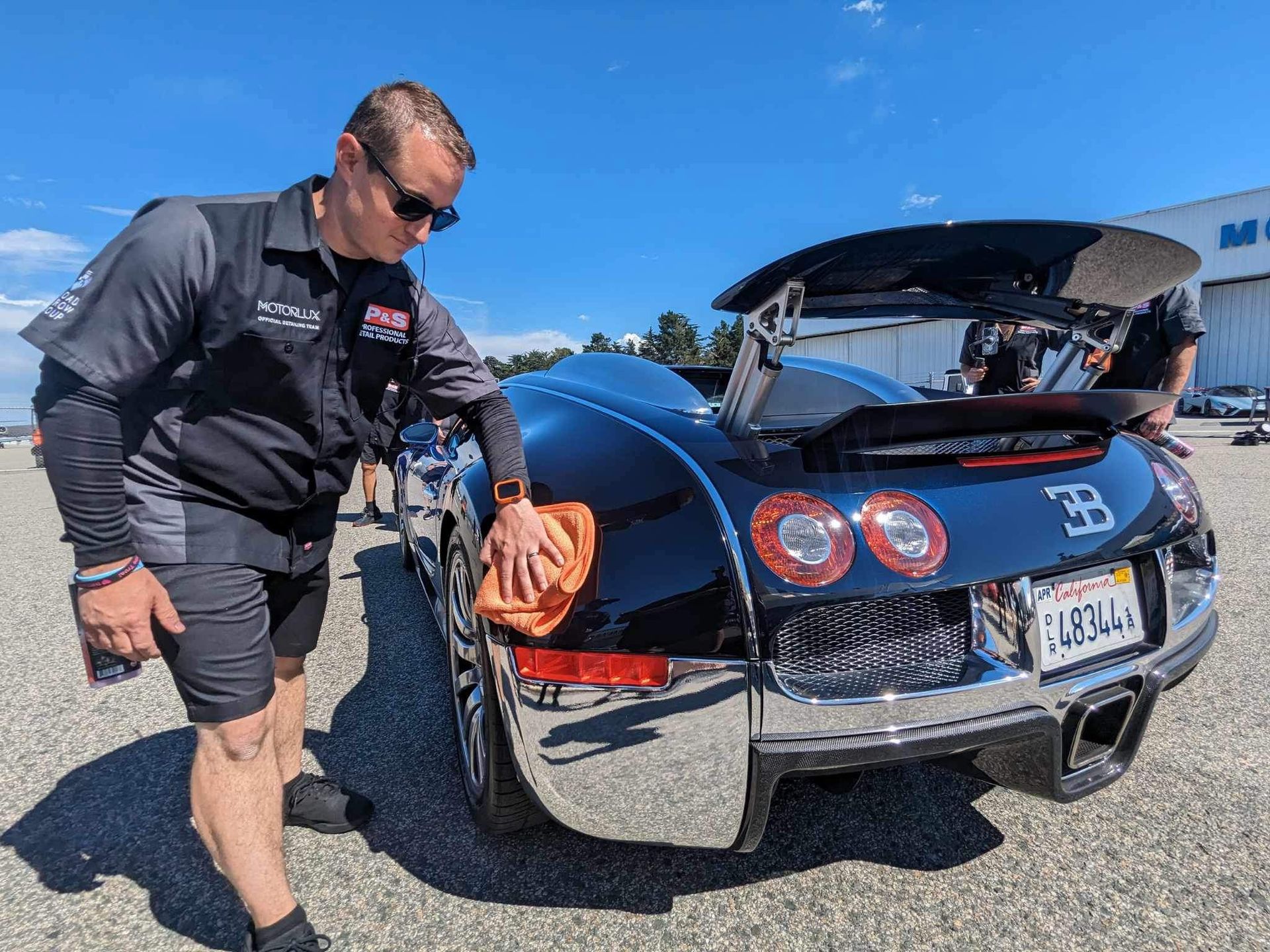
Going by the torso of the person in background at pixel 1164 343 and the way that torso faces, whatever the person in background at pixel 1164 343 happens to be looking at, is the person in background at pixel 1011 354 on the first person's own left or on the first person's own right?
on the first person's own right

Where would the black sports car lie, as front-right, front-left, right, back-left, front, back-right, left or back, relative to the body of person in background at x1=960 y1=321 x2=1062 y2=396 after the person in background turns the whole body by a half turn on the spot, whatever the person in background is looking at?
back

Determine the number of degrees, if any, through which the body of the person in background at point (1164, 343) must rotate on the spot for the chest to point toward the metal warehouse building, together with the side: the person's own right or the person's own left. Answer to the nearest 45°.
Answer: approximately 135° to the person's own right

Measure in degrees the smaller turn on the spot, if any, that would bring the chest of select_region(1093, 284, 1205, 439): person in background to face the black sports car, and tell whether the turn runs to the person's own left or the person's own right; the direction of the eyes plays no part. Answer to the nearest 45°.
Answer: approximately 45° to the person's own left

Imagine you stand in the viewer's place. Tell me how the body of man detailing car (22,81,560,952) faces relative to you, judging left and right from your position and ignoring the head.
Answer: facing the viewer and to the right of the viewer

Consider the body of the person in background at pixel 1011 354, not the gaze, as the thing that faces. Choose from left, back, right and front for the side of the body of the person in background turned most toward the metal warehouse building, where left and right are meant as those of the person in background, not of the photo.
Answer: back

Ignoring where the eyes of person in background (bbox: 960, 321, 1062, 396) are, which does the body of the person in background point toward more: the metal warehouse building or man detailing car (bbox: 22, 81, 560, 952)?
the man detailing car

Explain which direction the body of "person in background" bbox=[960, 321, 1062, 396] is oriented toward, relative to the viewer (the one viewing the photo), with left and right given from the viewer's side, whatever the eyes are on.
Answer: facing the viewer

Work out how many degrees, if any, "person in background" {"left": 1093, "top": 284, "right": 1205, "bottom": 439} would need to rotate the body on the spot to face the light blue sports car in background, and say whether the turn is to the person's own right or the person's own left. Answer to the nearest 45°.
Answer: approximately 135° to the person's own right

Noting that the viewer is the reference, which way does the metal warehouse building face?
facing the viewer and to the left of the viewer
